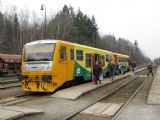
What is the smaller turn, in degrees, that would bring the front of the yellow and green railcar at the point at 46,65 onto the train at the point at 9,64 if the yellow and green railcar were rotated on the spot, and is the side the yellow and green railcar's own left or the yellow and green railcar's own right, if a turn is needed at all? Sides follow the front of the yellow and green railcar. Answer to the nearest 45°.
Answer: approximately 135° to the yellow and green railcar's own right

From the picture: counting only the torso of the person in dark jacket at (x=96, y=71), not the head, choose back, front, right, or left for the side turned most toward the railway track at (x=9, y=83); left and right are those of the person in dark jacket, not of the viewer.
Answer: left

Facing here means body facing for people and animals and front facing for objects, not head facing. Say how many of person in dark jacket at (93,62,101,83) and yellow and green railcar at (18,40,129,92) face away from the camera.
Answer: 1

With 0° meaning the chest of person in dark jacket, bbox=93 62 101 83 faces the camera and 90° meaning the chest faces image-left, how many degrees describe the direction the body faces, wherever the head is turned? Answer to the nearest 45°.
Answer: approximately 180°

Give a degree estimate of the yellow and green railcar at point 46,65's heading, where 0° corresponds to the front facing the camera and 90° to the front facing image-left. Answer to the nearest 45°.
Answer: approximately 45°

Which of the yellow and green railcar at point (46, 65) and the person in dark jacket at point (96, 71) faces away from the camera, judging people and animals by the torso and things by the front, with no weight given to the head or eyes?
the person in dark jacket

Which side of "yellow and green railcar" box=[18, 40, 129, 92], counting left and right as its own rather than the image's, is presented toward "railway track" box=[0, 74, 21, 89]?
right

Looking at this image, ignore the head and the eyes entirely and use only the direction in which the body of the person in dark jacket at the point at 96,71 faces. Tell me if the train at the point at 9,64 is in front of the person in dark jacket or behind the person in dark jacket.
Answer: in front
